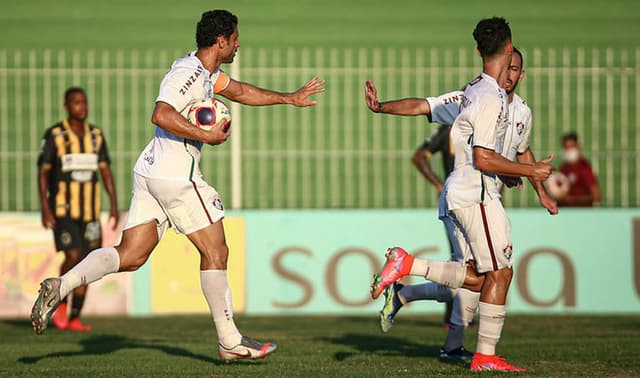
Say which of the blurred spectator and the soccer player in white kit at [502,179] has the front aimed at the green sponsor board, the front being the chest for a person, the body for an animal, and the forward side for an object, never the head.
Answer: the blurred spectator

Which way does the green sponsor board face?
toward the camera

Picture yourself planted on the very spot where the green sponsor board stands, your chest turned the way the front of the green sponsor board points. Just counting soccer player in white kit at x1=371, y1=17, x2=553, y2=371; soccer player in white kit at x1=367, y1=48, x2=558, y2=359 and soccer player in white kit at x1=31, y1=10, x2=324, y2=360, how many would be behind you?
0

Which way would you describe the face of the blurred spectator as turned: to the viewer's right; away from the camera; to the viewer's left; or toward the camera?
toward the camera

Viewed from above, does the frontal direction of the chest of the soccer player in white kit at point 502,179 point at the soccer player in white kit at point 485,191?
no

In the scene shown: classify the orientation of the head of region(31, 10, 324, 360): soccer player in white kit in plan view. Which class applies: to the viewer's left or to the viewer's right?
to the viewer's right

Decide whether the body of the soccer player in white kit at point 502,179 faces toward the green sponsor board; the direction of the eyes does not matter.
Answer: no

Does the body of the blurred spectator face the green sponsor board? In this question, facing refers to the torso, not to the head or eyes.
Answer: yes

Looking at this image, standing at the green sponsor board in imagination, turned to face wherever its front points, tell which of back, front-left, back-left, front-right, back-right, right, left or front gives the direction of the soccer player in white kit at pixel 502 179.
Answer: front

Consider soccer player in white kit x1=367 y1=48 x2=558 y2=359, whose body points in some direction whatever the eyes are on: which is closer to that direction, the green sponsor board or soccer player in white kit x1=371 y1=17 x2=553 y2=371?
the soccer player in white kit

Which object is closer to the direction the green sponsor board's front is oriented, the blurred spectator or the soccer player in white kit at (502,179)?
the soccer player in white kit
